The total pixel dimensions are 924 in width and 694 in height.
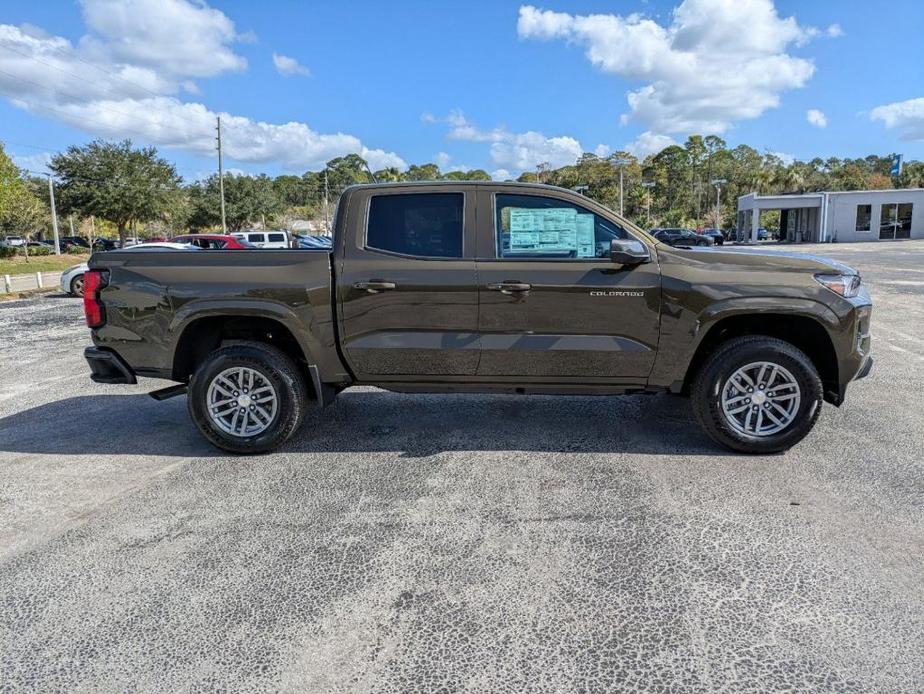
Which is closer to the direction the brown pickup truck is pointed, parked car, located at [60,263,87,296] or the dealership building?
the dealership building

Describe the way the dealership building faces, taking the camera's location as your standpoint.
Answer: facing the viewer and to the left of the viewer

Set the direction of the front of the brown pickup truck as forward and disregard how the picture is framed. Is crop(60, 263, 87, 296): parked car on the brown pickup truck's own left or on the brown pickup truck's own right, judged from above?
on the brown pickup truck's own left

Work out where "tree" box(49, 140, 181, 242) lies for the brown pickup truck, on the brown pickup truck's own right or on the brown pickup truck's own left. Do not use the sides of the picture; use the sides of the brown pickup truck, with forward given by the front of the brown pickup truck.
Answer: on the brown pickup truck's own left

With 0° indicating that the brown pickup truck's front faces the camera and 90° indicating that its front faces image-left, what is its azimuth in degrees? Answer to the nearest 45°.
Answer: approximately 270°

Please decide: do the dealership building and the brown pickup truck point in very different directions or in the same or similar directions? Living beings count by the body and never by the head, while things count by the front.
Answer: very different directions

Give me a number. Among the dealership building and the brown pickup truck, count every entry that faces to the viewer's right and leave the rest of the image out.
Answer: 1

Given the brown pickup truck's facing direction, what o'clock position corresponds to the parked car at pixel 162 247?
The parked car is roughly at 8 o'clock from the brown pickup truck.

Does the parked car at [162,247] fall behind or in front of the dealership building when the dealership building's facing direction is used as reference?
in front

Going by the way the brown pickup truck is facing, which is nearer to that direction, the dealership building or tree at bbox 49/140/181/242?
the dealership building
